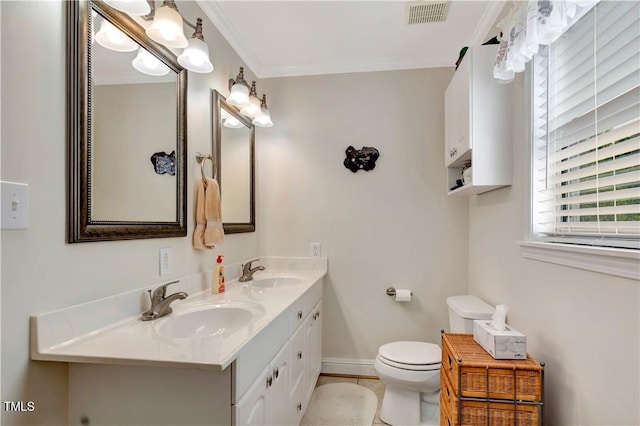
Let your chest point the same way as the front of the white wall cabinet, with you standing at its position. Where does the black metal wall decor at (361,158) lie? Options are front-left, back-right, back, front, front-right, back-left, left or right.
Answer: front-right

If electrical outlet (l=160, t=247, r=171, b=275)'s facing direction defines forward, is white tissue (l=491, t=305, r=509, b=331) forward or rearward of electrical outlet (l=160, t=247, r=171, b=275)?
forward

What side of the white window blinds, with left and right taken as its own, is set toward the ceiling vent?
right

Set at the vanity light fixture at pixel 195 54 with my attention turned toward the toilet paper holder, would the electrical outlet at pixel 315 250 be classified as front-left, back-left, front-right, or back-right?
front-left

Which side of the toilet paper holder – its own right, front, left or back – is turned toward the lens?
front

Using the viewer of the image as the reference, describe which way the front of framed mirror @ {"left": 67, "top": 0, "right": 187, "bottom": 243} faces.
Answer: facing the viewer and to the right of the viewer

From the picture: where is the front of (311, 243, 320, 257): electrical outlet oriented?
toward the camera

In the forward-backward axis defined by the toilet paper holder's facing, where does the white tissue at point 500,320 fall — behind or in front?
in front

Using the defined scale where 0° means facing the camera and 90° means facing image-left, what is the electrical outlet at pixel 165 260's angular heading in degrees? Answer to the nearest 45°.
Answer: approximately 315°

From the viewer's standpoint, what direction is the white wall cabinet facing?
to the viewer's left
